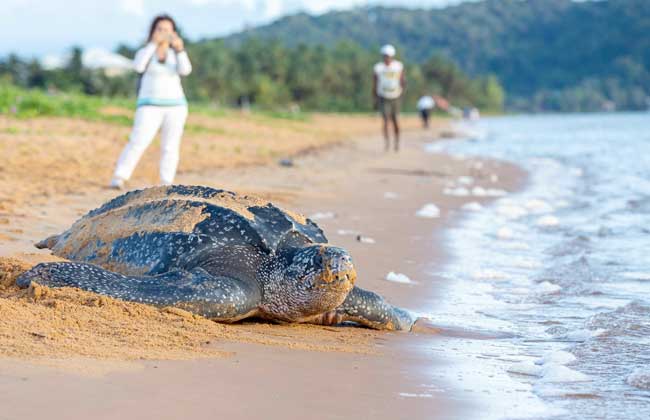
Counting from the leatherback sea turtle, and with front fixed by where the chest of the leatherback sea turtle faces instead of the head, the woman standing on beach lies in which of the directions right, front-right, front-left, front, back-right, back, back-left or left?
back-left

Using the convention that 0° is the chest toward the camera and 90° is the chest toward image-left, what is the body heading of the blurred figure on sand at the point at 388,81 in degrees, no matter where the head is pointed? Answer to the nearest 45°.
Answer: approximately 0°

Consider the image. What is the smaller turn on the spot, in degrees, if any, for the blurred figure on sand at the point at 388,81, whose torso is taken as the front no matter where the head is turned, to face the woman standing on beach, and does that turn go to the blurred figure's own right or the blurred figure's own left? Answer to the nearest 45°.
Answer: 0° — they already face them

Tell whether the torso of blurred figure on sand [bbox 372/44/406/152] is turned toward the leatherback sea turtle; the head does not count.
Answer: yes

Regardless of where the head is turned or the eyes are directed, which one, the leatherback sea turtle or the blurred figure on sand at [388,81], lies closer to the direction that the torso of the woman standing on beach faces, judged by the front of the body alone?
the leatherback sea turtle

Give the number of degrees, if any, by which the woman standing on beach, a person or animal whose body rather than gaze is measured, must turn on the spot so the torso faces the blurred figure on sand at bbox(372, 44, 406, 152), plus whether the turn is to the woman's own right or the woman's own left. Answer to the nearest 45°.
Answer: approximately 135° to the woman's own left

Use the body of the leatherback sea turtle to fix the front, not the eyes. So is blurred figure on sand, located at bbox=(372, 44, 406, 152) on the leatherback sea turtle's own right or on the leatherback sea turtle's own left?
on the leatherback sea turtle's own left

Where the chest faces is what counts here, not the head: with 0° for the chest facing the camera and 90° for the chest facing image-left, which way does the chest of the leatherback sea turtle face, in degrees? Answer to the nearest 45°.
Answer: approximately 315°

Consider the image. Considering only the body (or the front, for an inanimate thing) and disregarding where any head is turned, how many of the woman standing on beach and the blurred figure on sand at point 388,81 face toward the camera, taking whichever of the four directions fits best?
2

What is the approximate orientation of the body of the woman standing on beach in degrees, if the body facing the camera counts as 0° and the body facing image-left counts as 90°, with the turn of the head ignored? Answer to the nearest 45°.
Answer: approximately 0°

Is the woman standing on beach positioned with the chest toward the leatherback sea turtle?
yes
